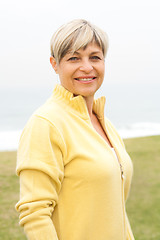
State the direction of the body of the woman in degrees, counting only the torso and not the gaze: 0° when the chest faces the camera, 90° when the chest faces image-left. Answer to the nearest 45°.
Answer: approximately 315°
